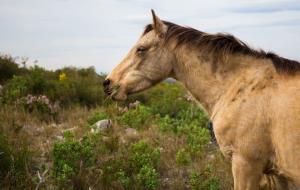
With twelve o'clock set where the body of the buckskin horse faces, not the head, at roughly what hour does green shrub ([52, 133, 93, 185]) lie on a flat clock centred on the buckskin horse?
The green shrub is roughly at 1 o'clock from the buckskin horse.

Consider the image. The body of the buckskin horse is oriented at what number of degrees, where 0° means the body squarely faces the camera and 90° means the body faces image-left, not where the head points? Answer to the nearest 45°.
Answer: approximately 90°

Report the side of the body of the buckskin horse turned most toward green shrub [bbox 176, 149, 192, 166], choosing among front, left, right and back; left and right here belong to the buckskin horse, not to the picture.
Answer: right

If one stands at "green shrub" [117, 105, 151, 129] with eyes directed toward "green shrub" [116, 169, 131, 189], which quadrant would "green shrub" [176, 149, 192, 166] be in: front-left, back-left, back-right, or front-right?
front-left

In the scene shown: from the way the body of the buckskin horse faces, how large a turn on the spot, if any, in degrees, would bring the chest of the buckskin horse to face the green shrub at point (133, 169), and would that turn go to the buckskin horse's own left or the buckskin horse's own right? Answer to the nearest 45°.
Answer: approximately 45° to the buckskin horse's own right

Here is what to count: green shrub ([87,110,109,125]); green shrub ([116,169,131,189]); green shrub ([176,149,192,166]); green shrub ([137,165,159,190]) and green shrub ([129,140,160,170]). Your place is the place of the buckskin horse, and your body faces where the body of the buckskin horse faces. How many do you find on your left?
0

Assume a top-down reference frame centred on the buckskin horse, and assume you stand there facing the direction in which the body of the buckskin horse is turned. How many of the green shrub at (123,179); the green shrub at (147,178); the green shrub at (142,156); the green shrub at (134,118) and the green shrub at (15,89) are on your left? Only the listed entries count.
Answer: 0

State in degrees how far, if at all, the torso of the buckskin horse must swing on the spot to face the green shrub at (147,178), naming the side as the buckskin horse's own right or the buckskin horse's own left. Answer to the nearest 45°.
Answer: approximately 45° to the buckskin horse's own right

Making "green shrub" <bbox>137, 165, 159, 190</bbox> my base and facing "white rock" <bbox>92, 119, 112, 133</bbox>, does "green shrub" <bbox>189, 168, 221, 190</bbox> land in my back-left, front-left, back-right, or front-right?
back-right

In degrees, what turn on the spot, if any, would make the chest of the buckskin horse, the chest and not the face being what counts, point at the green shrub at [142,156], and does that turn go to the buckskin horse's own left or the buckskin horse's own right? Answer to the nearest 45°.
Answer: approximately 45° to the buckskin horse's own right

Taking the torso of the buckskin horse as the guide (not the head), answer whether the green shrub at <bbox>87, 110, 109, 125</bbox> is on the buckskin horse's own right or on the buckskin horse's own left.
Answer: on the buckskin horse's own right

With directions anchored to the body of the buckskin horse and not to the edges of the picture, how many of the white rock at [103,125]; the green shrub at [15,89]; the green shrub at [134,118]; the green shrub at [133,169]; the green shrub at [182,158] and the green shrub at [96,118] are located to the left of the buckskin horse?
0

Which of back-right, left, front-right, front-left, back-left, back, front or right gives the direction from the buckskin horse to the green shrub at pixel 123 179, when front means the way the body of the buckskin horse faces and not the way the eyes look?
front-right
